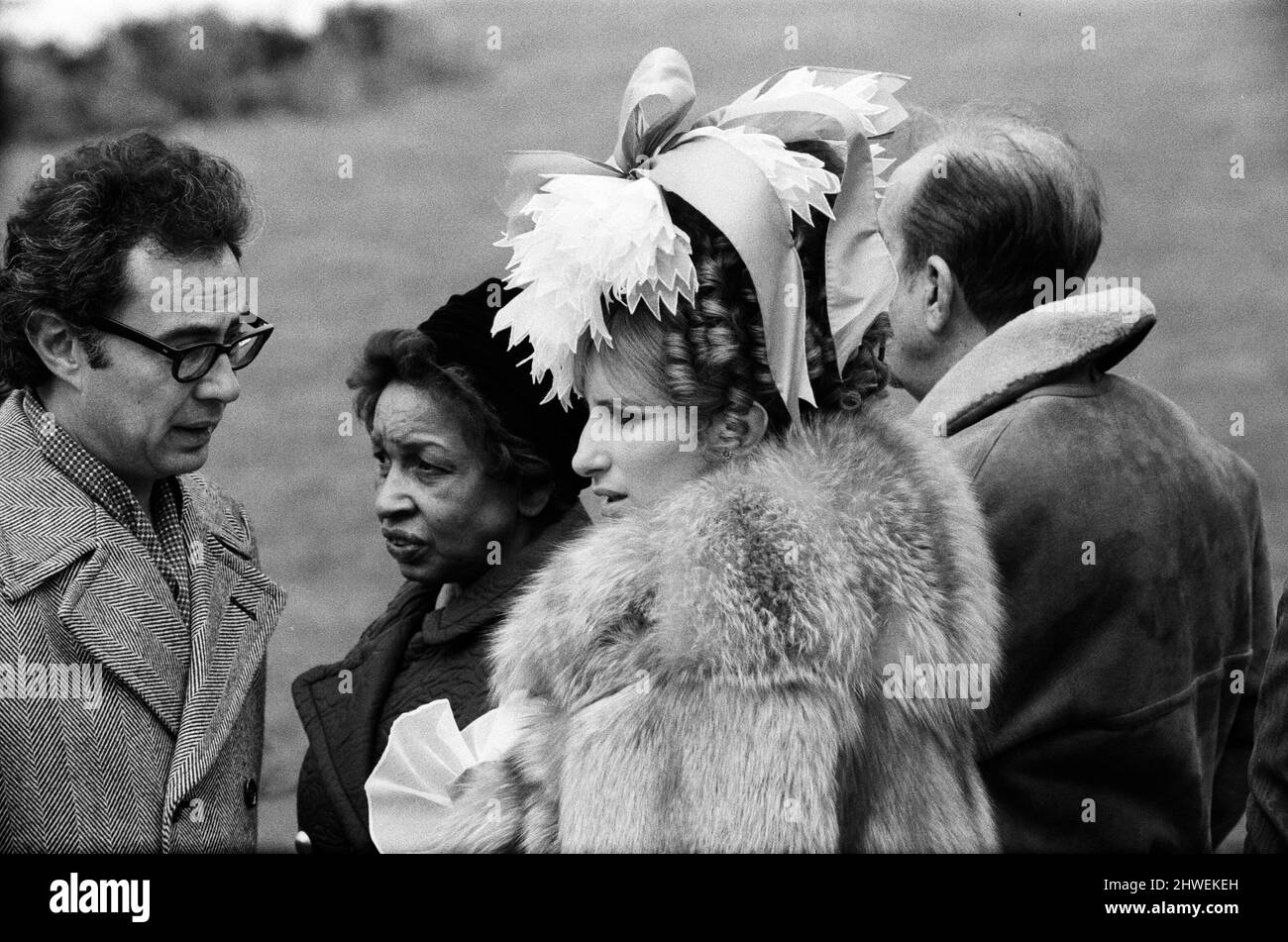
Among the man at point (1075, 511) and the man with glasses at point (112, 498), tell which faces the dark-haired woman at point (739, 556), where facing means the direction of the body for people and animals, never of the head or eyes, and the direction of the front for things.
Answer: the man with glasses

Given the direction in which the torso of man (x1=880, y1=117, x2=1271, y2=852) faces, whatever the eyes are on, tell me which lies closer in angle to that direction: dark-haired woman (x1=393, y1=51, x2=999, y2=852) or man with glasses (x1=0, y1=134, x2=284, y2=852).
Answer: the man with glasses

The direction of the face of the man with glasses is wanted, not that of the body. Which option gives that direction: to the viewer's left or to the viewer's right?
to the viewer's right

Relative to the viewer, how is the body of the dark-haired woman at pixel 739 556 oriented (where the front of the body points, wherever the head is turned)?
to the viewer's left

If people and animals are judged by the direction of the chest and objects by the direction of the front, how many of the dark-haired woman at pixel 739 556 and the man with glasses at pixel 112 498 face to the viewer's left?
1

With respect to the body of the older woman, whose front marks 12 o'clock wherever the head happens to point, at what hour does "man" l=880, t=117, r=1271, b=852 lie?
The man is roughly at 8 o'clock from the older woman.

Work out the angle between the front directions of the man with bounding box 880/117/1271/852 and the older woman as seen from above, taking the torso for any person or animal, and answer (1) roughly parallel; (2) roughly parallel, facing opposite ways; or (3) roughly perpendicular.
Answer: roughly perpendicular

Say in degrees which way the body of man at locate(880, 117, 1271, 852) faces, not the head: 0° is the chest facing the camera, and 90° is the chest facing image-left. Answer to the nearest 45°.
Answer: approximately 135°

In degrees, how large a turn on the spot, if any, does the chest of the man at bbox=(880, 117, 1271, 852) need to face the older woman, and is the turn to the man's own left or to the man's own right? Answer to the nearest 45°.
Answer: approximately 45° to the man's own left

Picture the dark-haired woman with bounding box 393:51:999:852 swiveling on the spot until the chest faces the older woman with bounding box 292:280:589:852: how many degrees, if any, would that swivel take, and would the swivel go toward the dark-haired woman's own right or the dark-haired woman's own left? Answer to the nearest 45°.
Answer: approximately 45° to the dark-haired woman's own right
